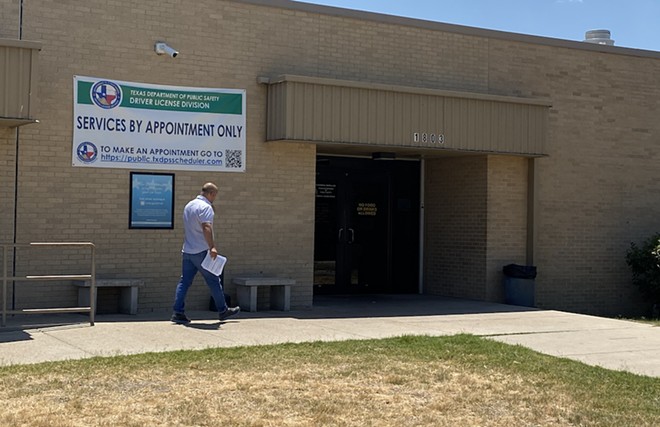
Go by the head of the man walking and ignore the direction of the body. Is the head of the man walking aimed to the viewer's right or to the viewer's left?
to the viewer's right

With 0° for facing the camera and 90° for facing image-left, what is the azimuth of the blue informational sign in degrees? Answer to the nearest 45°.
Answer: approximately 0°

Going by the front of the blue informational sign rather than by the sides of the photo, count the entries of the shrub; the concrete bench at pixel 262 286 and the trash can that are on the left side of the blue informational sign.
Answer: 3
